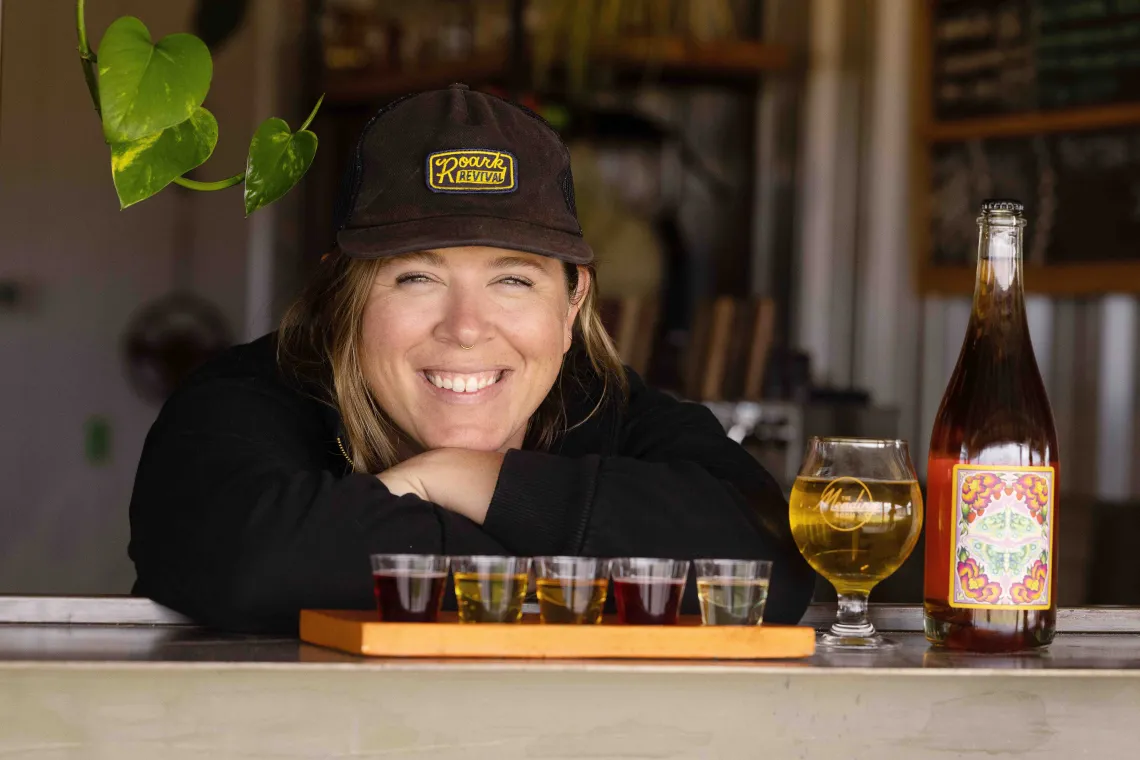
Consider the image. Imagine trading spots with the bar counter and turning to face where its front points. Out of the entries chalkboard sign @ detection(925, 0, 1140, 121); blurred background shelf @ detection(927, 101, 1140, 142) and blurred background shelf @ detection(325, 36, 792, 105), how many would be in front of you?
0

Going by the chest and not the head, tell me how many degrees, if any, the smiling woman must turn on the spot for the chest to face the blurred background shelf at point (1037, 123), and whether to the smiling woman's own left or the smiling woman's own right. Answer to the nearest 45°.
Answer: approximately 135° to the smiling woman's own left

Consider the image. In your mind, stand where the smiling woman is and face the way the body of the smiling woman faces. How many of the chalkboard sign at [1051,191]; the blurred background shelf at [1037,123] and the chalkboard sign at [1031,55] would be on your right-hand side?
0

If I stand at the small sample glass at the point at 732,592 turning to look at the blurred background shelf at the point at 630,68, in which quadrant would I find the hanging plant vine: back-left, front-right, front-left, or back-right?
front-left

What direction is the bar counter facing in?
toward the camera

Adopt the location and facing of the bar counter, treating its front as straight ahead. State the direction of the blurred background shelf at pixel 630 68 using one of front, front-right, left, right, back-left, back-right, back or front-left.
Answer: back

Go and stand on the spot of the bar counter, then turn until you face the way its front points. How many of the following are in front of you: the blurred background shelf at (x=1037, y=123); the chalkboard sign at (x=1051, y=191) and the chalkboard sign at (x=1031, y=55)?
0

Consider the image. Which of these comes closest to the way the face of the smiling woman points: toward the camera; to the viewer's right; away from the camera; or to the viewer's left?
toward the camera

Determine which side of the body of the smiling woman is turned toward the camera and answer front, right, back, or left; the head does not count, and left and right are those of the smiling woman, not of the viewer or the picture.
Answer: front

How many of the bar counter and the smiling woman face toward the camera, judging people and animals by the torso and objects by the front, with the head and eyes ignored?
2

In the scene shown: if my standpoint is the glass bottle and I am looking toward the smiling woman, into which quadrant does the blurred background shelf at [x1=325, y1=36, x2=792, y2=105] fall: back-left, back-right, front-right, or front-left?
front-right

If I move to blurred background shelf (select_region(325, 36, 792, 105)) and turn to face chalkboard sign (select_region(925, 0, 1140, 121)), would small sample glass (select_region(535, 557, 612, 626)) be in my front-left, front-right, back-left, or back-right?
front-right

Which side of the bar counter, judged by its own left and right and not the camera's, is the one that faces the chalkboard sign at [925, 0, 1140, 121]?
back

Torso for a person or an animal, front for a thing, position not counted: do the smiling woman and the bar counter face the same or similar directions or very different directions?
same or similar directions
